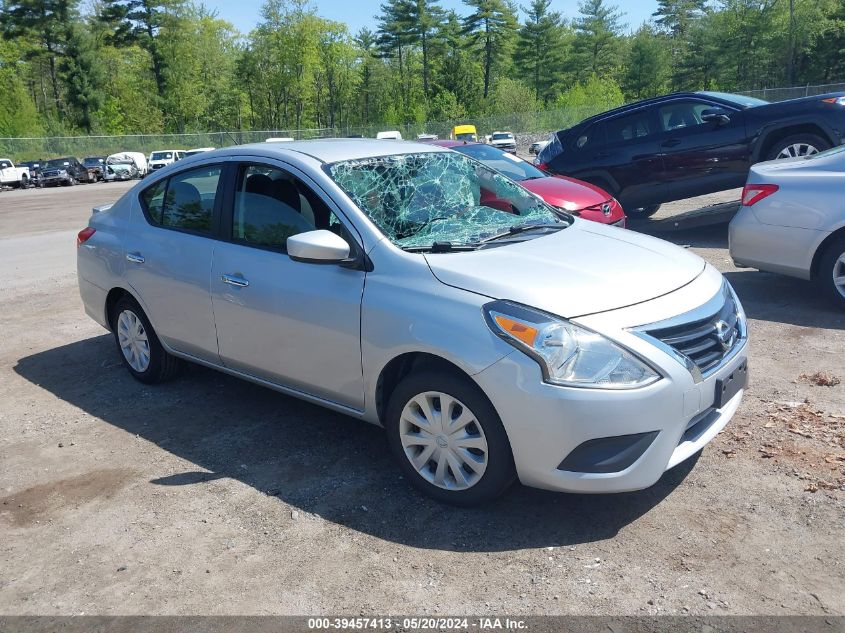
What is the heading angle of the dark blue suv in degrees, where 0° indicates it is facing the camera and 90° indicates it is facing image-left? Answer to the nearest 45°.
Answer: approximately 270°

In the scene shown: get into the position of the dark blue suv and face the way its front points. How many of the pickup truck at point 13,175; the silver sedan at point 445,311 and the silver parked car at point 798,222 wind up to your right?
2

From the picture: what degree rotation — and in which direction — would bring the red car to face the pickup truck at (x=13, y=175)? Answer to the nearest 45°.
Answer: approximately 180°

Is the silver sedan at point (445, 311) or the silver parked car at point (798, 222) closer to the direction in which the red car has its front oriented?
the silver parked car

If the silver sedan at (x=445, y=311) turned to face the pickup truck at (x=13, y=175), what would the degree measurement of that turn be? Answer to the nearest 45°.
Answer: approximately 180°

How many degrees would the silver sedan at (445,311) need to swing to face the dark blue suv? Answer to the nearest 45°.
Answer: approximately 90° to its left

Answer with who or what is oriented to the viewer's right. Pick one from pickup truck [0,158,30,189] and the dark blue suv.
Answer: the dark blue suv

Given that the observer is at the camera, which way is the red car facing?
facing the viewer and to the right of the viewer

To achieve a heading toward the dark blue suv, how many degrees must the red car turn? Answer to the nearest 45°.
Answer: approximately 90° to its left
